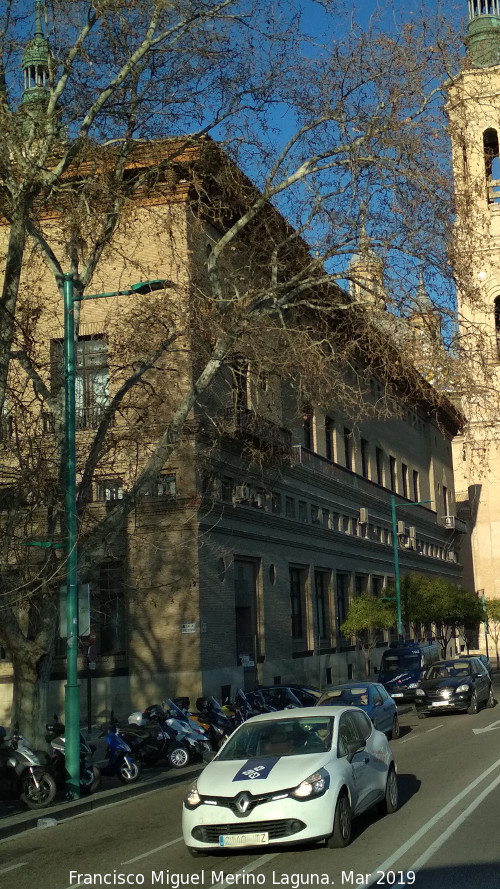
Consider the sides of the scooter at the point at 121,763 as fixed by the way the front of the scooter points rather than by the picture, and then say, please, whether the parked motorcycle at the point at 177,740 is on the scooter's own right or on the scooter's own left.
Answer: on the scooter's own left

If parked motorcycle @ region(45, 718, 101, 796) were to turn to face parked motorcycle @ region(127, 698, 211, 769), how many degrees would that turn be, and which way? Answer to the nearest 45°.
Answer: approximately 90° to its left

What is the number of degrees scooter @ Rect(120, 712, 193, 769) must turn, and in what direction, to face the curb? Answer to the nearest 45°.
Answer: approximately 45° to its right

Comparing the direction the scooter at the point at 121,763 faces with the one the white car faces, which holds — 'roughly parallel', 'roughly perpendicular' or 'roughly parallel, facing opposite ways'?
roughly perpendicular

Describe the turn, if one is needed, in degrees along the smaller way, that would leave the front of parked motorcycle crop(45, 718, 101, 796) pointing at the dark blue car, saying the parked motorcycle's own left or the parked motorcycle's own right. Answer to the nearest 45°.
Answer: approximately 90° to the parked motorcycle's own left

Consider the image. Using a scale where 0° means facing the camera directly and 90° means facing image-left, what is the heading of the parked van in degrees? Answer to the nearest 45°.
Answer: approximately 45°

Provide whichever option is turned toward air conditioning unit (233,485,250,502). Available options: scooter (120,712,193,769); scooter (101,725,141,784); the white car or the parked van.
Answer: the parked van

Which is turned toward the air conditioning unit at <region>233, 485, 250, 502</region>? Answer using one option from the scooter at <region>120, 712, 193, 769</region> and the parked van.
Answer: the parked van
